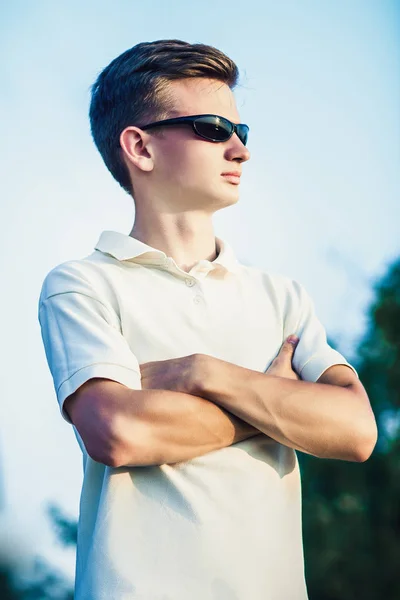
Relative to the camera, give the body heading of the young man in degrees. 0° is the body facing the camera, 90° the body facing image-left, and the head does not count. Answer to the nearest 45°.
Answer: approximately 315°
